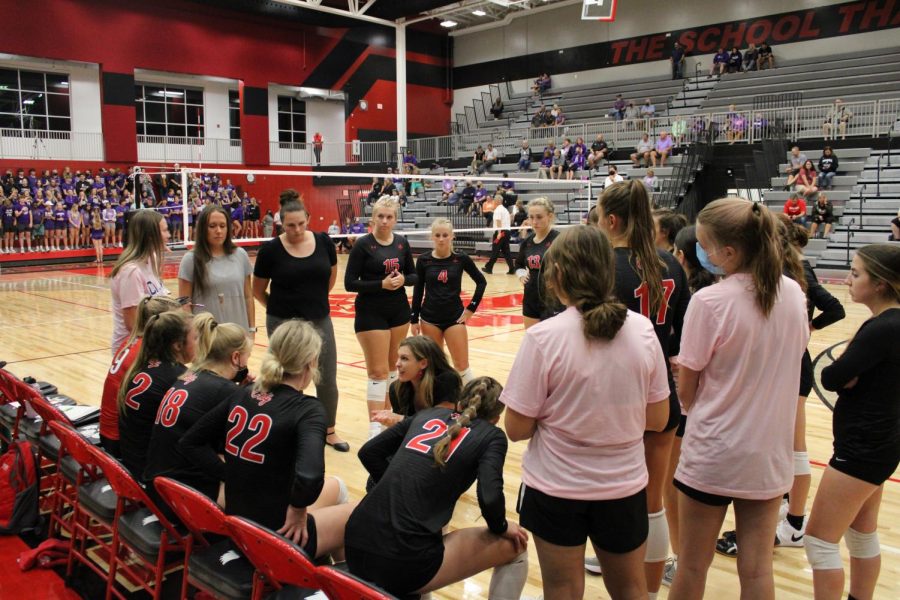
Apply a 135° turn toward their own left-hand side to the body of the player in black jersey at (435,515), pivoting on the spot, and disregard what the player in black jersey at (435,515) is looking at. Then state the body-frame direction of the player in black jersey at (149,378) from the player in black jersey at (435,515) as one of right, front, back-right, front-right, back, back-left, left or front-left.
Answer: front-right

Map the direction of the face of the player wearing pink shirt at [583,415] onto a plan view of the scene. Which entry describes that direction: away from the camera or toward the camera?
away from the camera

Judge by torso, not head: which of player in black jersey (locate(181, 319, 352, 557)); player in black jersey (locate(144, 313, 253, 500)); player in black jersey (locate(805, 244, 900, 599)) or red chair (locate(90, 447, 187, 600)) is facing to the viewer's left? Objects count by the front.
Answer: player in black jersey (locate(805, 244, 900, 599))

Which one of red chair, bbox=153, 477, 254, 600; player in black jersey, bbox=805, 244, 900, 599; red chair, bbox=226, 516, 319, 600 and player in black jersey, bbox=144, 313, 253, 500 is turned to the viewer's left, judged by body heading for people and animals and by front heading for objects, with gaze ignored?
player in black jersey, bbox=805, 244, 900, 599

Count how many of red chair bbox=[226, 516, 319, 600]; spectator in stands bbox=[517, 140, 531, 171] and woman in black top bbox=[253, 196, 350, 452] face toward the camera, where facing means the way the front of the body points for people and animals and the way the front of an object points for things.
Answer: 2

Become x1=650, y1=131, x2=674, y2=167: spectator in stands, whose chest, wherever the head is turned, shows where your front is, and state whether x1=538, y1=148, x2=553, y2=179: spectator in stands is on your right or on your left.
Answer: on your right

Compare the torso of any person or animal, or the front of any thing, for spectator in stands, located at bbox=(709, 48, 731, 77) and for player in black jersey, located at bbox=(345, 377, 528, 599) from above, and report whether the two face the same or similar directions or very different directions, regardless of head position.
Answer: very different directions

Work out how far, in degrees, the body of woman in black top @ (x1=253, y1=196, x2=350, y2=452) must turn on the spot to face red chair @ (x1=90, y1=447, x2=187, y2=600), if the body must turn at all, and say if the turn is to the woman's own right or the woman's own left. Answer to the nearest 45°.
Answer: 0° — they already face it
